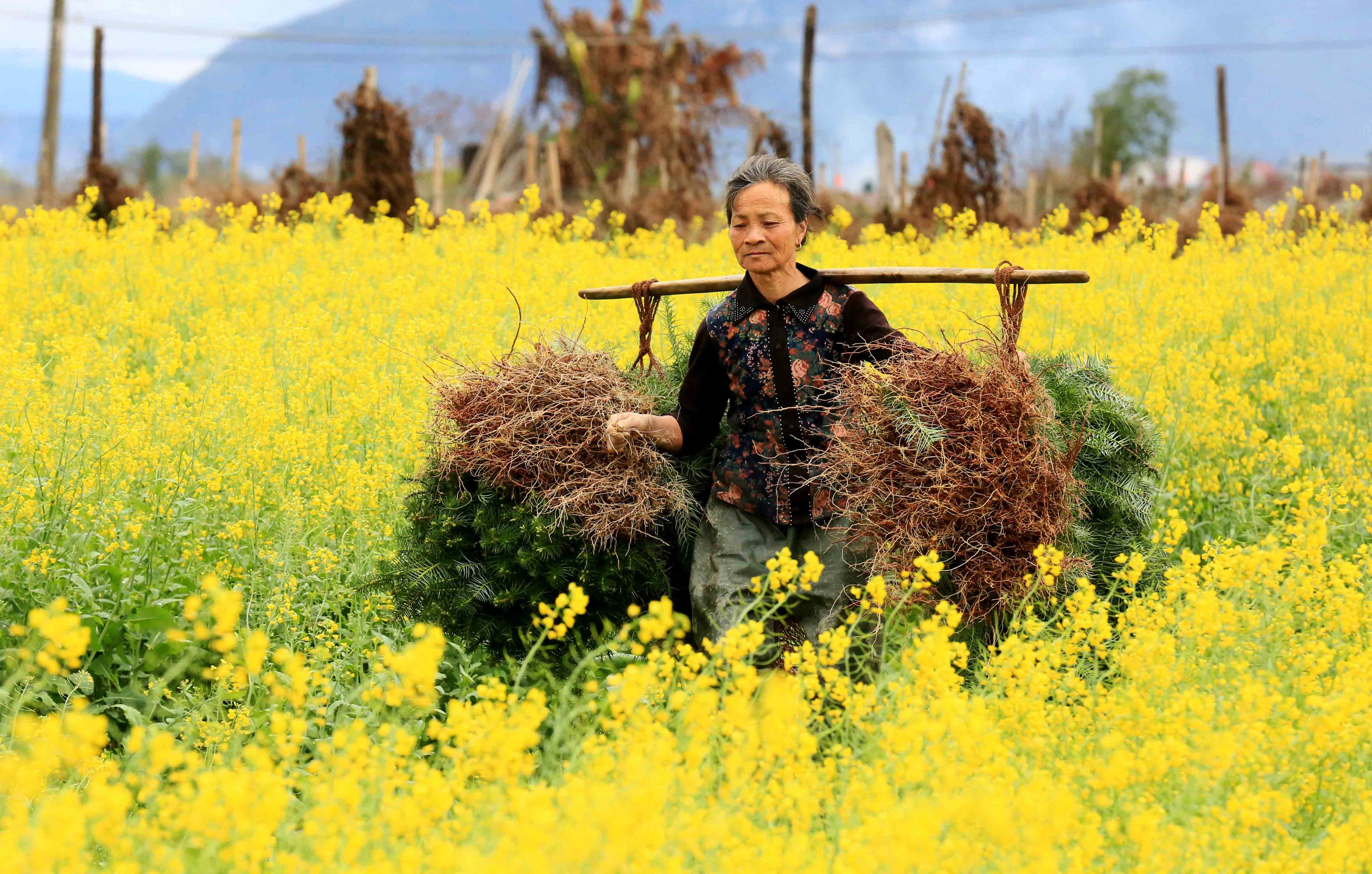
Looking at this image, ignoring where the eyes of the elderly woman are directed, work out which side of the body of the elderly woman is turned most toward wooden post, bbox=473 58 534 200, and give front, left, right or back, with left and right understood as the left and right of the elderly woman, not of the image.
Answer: back

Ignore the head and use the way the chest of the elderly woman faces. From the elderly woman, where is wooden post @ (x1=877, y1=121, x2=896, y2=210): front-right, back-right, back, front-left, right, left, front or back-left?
back

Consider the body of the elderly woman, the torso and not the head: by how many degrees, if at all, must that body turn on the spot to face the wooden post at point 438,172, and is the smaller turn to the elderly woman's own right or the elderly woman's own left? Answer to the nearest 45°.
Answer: approximately 180°

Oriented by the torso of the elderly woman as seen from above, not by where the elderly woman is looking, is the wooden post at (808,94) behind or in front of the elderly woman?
behind

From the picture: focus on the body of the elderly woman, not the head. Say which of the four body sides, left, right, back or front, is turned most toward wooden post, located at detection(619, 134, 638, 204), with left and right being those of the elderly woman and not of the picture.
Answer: back

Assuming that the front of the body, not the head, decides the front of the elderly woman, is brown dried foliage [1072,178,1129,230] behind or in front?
behind

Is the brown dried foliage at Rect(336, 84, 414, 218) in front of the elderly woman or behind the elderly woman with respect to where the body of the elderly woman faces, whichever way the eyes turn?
behind

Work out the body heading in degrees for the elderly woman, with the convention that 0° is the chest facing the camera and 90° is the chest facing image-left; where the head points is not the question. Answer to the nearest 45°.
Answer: approximately 0°
